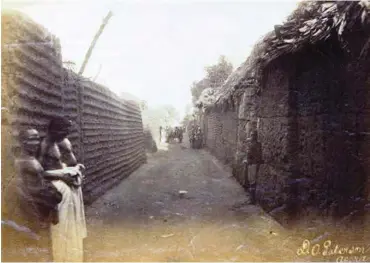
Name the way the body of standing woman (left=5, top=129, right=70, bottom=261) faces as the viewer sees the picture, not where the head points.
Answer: to the viewer's right
